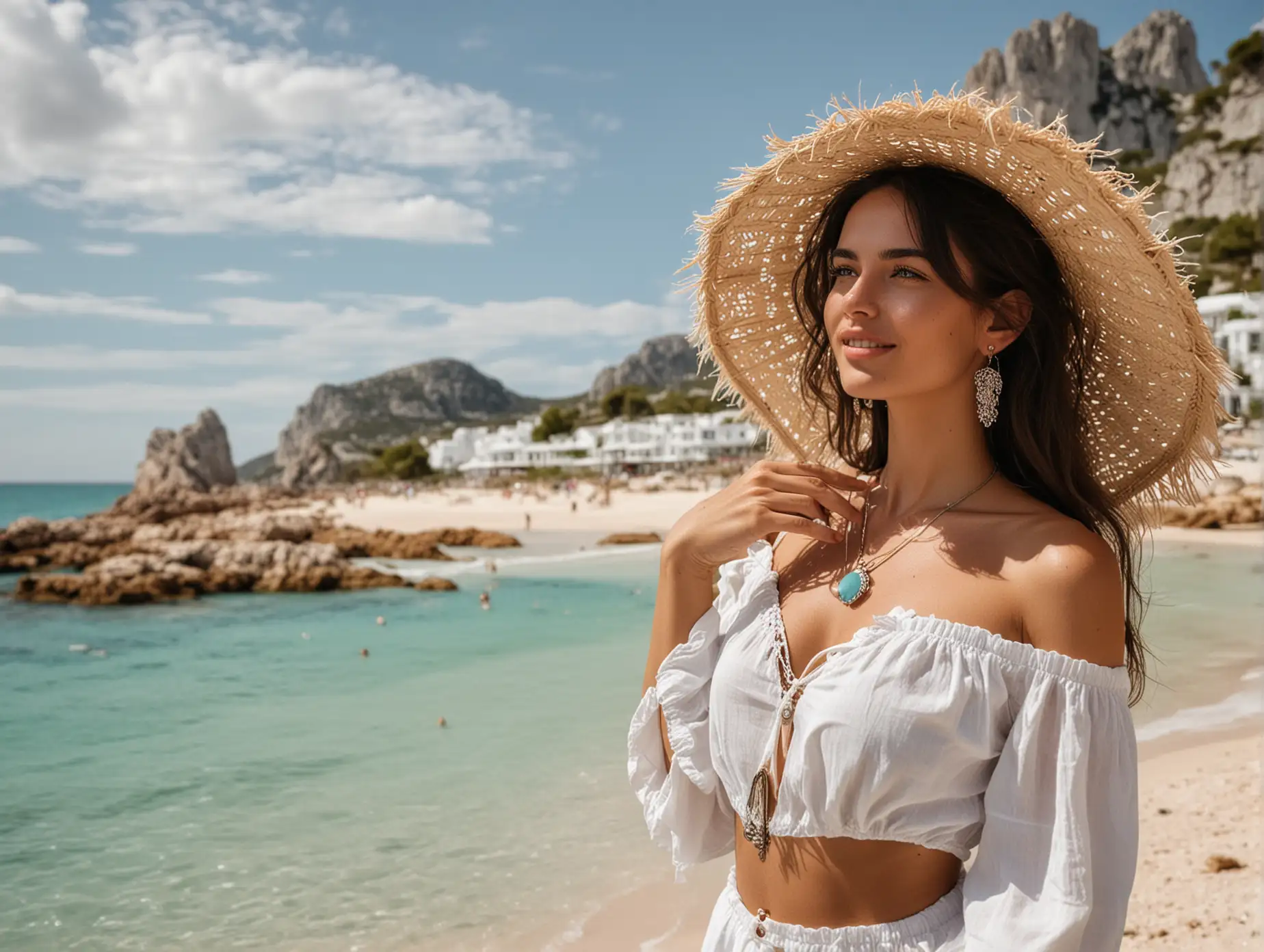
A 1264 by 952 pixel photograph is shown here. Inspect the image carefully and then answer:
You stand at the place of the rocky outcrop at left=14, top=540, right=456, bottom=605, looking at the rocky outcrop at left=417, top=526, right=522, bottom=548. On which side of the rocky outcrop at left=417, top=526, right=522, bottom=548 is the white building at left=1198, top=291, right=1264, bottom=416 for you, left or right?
right

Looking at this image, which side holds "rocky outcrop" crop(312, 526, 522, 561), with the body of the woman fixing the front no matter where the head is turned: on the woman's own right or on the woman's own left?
on the woman's own right

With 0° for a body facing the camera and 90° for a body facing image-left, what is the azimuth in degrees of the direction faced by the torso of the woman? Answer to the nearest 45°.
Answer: approximately 45°

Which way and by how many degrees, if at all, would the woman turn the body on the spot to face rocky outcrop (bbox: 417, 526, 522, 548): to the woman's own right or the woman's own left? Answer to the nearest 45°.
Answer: approximately 90° to the woman's own right

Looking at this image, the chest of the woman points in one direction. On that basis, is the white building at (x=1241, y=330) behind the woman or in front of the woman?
behind

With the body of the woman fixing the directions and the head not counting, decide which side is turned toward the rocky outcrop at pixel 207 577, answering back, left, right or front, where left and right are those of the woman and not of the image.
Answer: right

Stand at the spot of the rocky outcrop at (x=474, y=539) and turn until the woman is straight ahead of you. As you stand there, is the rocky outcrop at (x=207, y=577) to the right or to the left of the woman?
right

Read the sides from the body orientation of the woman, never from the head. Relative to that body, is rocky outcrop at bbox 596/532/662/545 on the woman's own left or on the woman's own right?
on the woman's own right
